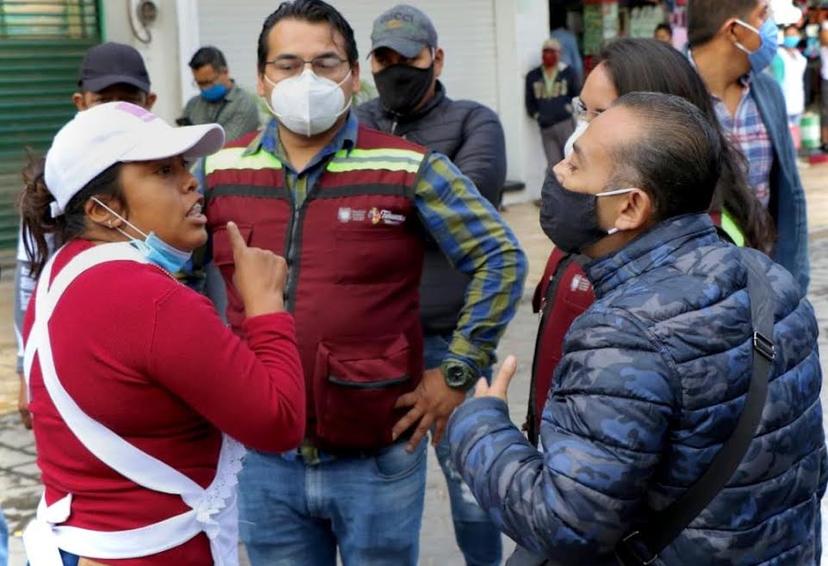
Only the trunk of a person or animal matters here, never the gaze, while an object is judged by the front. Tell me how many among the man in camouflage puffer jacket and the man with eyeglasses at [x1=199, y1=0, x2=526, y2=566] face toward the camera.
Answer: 1

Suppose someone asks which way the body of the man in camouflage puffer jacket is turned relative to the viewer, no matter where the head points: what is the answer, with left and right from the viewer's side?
facing away from the viewer and to the left of the viewer

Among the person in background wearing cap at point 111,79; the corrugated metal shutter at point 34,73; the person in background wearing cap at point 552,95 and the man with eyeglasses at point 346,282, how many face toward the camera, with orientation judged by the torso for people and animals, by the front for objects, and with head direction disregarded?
4

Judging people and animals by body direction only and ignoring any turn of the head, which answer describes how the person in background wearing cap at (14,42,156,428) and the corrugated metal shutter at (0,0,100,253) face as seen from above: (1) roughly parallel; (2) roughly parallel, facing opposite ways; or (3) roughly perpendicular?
roughly parallel

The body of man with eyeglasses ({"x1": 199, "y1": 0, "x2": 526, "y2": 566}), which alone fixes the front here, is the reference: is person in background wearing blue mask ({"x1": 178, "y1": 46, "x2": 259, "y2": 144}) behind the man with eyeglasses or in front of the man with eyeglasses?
behind

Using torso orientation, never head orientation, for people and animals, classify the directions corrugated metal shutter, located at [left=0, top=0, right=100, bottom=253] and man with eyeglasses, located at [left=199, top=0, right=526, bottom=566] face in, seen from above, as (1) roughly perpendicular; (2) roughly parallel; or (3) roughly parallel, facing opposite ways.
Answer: roughly parallel

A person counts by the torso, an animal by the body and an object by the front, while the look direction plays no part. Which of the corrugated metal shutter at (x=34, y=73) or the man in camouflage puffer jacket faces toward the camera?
the corrugated metal shutter

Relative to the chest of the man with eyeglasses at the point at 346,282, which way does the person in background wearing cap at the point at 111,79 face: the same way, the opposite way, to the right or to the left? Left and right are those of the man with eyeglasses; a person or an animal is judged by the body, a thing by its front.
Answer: the same way

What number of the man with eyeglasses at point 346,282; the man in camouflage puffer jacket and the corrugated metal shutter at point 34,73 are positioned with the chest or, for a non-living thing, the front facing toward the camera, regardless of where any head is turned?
2

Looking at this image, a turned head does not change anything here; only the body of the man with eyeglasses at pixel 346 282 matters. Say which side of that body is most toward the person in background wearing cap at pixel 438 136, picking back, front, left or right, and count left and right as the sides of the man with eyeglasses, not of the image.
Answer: back

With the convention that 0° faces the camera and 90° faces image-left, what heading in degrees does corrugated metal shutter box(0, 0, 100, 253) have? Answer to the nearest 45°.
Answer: approximately 0°

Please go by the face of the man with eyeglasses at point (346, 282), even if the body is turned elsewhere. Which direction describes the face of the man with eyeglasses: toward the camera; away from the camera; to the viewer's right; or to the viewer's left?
toward the camera

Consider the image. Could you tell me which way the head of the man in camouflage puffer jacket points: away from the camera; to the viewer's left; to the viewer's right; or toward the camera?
to the viewer's left

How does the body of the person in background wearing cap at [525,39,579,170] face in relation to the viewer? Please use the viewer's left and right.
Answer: facing the viewer

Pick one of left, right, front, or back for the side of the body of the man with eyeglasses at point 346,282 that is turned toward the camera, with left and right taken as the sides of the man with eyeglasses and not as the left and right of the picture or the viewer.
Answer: front

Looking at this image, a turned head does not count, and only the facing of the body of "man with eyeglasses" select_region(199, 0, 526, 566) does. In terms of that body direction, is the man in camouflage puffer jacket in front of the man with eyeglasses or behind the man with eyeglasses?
in front

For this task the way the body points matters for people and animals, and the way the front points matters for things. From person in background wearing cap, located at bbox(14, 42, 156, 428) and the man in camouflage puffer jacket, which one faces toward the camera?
the person in background wearing cap

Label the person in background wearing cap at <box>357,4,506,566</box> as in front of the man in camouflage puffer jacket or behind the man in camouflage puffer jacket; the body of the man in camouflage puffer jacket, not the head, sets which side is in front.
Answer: in front

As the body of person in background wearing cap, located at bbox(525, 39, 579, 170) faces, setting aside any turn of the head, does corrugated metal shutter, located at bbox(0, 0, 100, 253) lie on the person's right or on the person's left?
on the person's right
